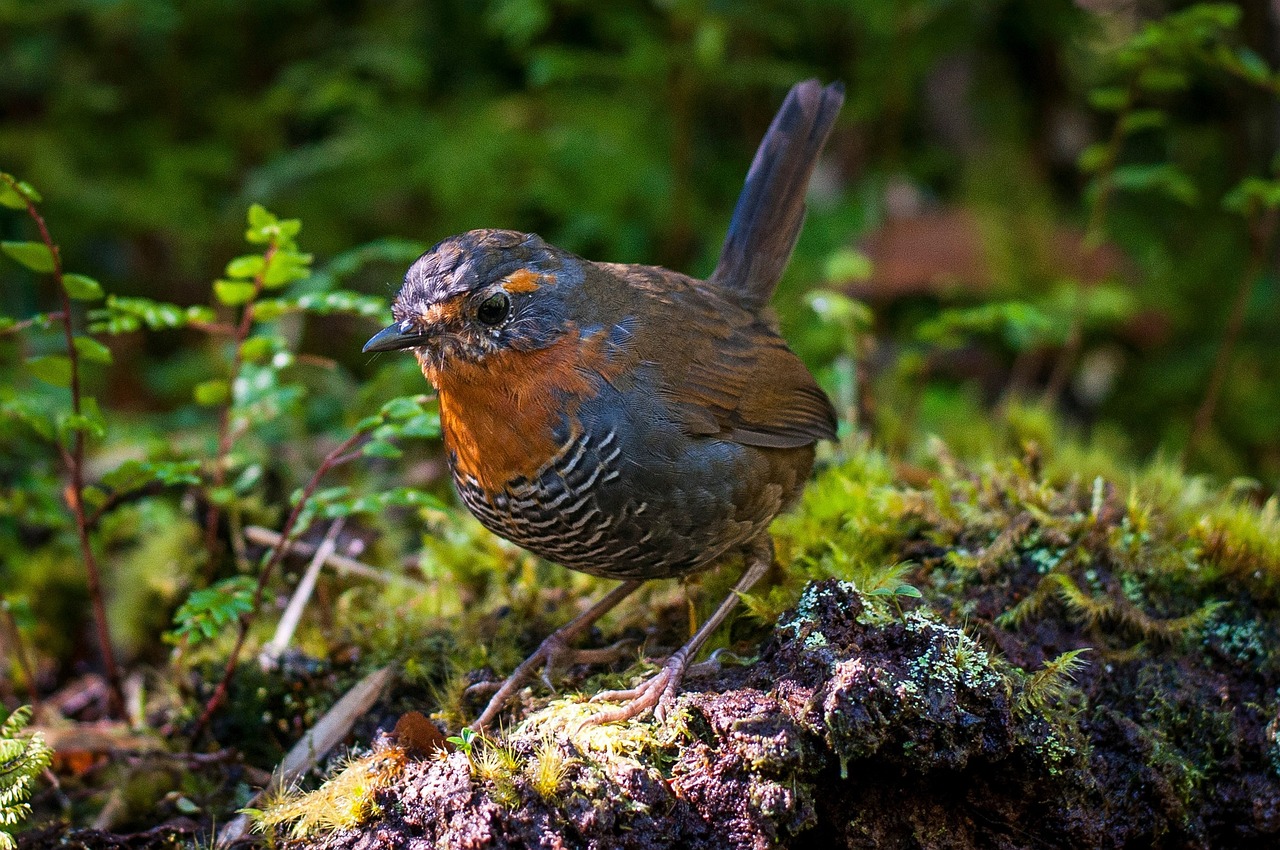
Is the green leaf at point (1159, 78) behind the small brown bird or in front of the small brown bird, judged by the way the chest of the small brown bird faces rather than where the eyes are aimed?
behind

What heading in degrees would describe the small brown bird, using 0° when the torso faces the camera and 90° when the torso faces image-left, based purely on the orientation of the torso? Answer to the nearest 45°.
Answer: approximately 45°

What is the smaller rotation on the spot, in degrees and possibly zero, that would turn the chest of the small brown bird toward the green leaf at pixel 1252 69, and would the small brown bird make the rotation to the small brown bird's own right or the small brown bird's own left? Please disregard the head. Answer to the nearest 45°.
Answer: approximately 180°

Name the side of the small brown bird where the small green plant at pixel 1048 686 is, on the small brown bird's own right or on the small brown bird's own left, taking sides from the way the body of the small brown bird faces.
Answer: on the small brown bird's own left

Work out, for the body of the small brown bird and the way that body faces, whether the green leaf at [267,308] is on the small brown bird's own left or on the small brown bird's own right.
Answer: on the small brown bird's own right

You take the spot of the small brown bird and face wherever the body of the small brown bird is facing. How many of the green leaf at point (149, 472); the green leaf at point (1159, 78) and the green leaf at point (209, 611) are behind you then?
1

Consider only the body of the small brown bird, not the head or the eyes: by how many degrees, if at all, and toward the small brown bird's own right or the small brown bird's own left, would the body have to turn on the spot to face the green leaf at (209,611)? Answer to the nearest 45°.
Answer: approximately 45° to the small brown bird's own right

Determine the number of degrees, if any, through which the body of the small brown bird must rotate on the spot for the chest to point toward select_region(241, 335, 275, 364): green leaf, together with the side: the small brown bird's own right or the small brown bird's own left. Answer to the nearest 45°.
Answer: approximately 45° to the small brown bird's own right

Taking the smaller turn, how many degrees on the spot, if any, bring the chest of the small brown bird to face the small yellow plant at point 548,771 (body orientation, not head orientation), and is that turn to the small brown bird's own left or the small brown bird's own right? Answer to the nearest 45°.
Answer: approximately 45° to the small brown bird's own left

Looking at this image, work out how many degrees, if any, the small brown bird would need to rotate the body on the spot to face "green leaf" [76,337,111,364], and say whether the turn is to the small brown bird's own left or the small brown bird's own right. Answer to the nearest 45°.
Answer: approximately 45° to the small brown bird's own right
